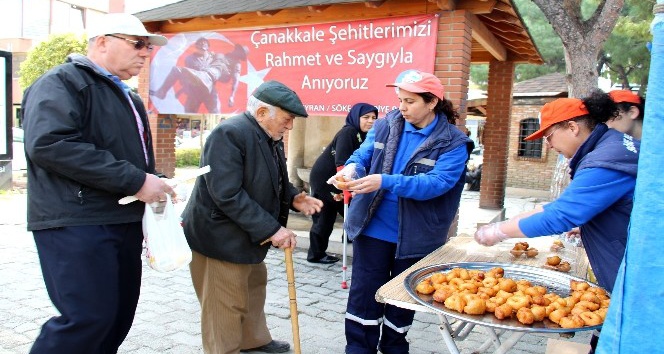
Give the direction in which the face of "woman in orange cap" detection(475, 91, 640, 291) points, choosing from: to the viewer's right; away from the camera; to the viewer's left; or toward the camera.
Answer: to the viewer's left

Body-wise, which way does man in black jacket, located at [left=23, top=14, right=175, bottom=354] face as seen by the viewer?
to the viewer's right

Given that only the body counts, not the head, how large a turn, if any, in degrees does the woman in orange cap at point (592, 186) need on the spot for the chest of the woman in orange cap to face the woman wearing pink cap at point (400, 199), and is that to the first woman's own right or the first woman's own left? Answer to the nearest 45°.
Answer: approximately 45° to the first woman's own right

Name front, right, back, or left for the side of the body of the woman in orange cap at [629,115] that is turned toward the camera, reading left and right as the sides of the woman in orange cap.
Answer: left

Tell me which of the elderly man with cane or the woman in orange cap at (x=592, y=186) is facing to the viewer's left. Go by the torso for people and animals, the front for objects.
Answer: the woman in orange cap

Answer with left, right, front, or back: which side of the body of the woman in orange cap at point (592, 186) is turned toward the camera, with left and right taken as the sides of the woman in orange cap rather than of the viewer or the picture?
left

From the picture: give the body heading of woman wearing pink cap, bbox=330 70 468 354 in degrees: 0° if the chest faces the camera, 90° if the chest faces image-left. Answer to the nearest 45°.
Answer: approximately 45°

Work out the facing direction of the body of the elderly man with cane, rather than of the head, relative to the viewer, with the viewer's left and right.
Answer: facing to the right of the viewer
